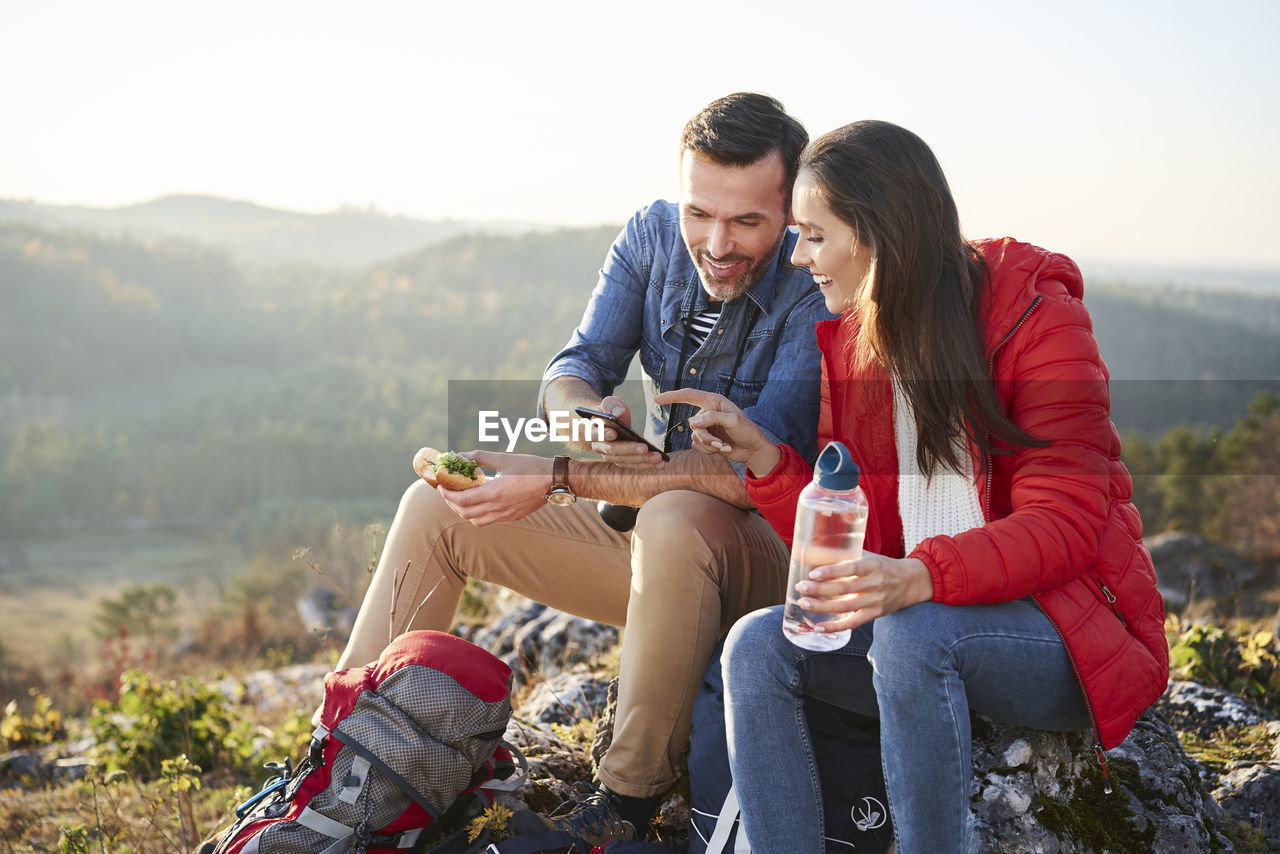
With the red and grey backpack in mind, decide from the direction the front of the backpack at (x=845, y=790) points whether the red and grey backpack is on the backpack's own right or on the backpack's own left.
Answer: on the backpack's own right

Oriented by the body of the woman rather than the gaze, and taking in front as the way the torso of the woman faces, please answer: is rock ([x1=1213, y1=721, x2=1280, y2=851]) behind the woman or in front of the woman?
behind

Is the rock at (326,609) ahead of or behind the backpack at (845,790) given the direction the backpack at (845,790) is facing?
behind

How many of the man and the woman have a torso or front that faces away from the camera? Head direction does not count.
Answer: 0

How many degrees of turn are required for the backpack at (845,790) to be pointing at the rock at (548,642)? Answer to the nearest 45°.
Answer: approximately 135° to its right

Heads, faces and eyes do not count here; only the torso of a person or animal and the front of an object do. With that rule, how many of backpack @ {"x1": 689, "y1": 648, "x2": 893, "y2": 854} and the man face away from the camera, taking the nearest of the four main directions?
0

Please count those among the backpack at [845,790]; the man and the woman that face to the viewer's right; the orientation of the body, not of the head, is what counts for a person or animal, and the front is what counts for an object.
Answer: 0

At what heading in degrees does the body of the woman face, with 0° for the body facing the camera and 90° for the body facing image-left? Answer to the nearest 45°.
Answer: approximately 45°

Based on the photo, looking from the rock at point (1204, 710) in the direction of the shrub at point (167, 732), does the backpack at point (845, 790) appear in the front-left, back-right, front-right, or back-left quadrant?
front-left

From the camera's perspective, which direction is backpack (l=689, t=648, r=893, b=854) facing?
toward the camera

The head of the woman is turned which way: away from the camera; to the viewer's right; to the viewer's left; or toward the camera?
to the viewer's left
